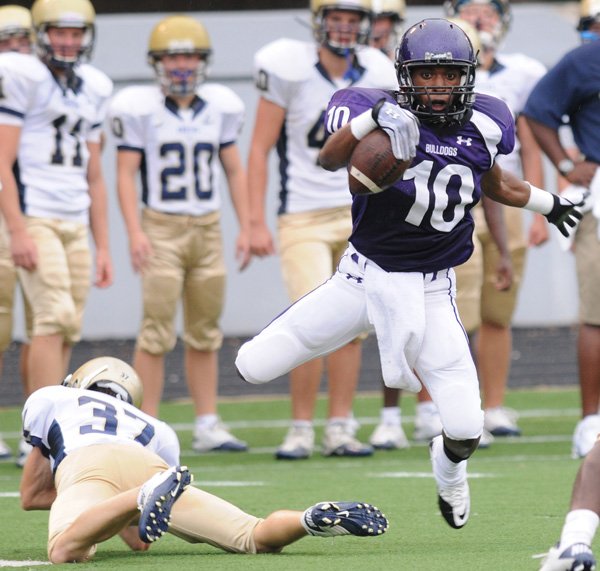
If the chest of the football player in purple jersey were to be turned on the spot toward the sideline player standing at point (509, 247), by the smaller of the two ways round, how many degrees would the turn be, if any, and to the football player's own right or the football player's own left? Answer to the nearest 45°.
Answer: approximately 180°

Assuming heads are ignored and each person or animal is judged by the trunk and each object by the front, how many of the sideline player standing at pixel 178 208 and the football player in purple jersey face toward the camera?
2

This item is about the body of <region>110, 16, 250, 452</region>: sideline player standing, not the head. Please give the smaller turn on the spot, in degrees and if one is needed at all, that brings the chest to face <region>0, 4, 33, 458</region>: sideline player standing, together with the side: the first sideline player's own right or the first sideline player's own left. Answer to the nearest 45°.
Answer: approximately 90° to the first sideline player's own right

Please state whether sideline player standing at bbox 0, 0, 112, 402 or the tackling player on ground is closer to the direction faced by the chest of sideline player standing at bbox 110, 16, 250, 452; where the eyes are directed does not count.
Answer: the tackling player on ground

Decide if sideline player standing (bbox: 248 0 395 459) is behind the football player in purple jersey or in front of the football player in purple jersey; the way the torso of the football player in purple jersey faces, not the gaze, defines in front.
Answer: behind

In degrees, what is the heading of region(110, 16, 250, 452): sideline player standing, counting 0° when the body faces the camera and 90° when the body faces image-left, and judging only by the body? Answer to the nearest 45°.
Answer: approximately 0°
